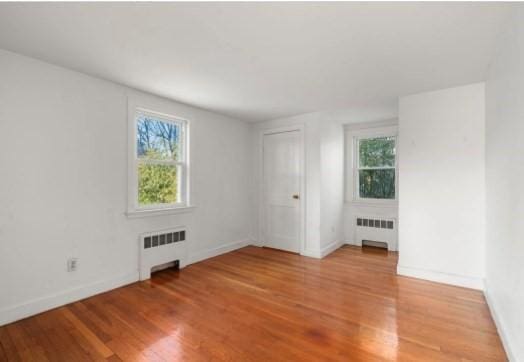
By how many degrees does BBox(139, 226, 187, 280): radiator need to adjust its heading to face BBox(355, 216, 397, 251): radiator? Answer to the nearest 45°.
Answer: approximately 45° to its left

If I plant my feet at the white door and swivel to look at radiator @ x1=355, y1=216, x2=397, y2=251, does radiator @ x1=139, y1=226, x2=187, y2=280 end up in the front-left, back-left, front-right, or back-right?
back-right

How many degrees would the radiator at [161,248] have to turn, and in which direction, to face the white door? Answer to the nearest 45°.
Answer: approximately 45° to its left

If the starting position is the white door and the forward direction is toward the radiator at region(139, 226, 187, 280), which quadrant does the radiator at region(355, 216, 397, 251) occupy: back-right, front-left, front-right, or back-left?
back-left

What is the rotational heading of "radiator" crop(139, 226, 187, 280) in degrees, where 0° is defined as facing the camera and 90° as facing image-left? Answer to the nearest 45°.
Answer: approximately 315°
